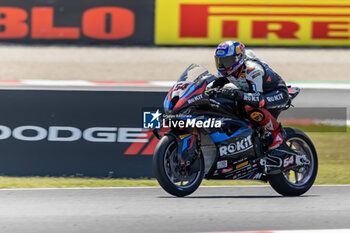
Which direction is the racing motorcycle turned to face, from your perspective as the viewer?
facing the viewer and to the left of the viewer
